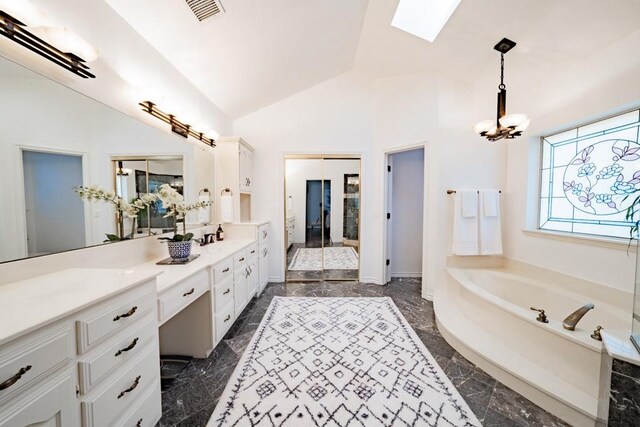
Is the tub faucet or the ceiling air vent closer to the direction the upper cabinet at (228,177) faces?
the tub faucet

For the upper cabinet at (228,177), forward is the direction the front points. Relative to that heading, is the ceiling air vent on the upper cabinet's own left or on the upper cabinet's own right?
on the upper cabinet's own right

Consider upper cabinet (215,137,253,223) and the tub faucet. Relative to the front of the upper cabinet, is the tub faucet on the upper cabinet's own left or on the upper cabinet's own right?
on the upper cabinet's own right

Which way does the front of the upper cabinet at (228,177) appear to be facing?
to the viewer's right

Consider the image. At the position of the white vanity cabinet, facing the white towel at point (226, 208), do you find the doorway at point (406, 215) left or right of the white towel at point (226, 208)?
right

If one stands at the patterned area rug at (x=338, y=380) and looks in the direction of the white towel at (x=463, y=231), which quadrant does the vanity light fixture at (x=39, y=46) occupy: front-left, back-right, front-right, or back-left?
back-left

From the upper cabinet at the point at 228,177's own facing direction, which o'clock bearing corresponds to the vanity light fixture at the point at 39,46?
The vanity light fixture is roughly at 4 o'clock from the upper cabinet.

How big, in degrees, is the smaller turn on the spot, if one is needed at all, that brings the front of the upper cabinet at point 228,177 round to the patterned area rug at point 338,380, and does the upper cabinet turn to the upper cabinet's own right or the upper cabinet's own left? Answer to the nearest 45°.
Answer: approximately 45° to the upper cabinet's own right

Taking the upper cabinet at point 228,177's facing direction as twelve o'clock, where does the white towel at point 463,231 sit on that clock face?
The white towel is roughly at 1 o'clock from the upper cabinet.
